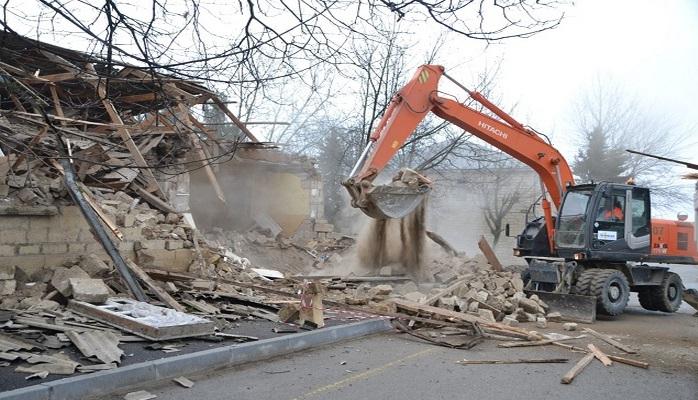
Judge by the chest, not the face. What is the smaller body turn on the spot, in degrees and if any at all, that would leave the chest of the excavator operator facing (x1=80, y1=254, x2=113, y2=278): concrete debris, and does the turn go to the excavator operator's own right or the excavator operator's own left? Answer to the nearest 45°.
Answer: approximately 45° to the excavator operator's own left

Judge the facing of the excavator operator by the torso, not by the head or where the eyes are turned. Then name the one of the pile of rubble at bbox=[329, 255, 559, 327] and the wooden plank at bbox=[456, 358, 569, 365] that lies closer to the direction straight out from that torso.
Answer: the pile of rubble

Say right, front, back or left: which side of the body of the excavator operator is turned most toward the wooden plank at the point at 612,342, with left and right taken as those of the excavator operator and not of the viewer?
left

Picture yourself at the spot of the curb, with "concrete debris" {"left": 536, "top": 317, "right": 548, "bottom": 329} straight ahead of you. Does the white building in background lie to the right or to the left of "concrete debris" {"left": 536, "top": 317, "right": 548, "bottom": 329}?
left

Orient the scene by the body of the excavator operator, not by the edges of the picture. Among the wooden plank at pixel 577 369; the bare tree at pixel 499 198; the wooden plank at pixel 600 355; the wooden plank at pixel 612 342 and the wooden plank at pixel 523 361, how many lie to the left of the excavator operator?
4

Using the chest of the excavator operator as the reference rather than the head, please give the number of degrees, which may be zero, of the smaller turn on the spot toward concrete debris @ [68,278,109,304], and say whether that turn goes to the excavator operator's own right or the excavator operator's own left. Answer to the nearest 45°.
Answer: approximately 45° to the excavator operator's own left

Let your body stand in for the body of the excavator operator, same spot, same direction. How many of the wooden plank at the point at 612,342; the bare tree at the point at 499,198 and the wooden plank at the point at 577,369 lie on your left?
2

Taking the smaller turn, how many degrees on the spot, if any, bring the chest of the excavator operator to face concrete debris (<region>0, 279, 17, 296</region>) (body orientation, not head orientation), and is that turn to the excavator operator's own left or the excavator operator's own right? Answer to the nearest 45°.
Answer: approximately 45° to the excavator operator's own left

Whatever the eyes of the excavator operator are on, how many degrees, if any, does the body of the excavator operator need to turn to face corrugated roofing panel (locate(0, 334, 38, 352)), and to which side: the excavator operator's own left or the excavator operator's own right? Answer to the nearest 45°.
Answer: approximately 45° to the excavator operator's own left

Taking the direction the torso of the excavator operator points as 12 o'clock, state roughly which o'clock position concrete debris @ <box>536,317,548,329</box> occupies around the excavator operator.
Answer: The concrete debris is roughly at 10 o'clock from the excavator operator.

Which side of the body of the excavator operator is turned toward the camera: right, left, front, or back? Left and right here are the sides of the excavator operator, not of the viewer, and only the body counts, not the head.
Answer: left

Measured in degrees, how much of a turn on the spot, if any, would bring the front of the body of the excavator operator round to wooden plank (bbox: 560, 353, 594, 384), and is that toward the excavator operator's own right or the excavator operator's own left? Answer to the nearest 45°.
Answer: approximately 90° to the excavator operator's own left
